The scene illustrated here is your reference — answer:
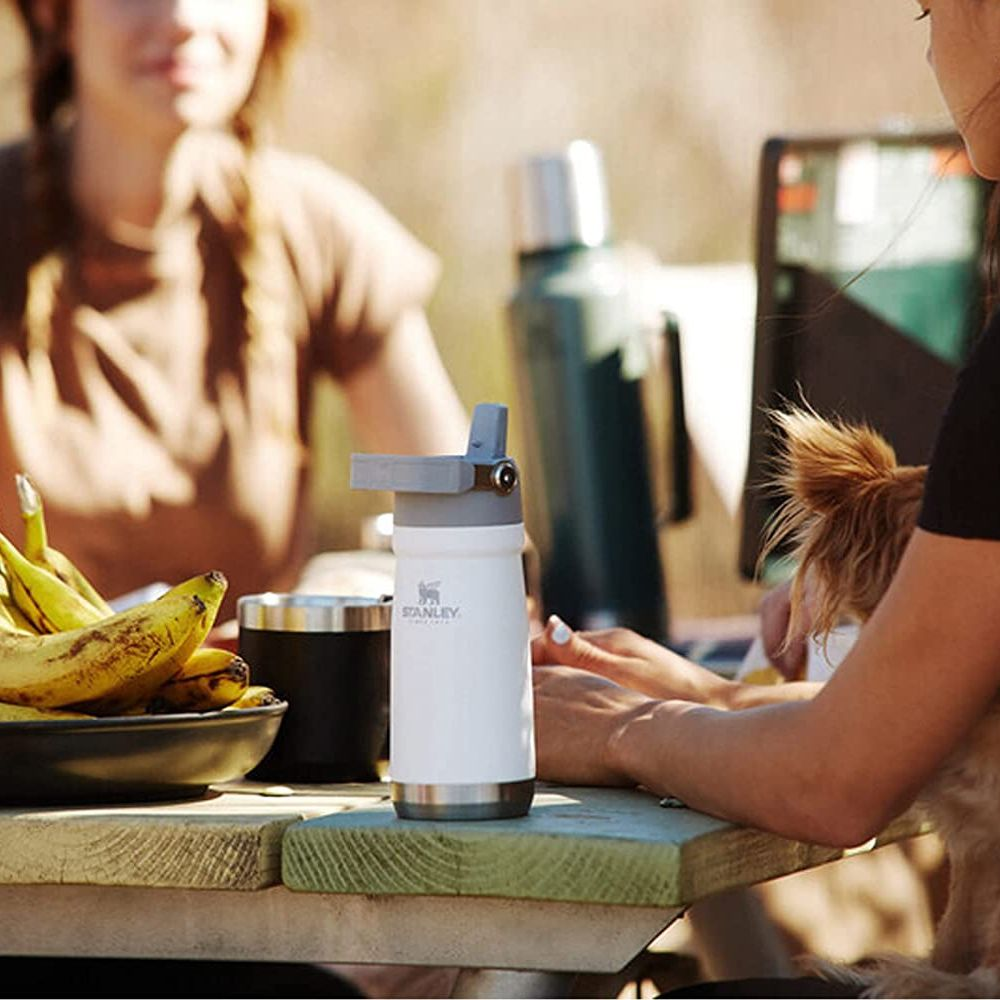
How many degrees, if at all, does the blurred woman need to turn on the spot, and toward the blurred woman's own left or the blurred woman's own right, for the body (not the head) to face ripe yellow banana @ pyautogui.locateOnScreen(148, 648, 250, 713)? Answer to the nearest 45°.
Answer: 0° — they already face it

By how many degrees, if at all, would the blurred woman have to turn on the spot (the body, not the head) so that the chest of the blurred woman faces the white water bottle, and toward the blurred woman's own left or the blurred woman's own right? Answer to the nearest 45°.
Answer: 0° — they already face it

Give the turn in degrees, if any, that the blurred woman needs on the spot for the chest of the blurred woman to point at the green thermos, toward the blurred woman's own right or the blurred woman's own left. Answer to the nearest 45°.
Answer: approximately 45° to the blurred woman's own left

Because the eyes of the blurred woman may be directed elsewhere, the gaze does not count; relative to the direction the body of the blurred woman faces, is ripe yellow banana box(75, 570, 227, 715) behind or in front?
in front

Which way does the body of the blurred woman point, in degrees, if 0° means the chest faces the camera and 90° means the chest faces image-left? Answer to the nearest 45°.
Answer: approximately 0°

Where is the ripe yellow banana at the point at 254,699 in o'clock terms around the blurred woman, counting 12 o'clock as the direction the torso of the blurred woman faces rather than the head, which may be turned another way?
The ripe yellow banana is roughly at 12 o'clock from the blurred woman.

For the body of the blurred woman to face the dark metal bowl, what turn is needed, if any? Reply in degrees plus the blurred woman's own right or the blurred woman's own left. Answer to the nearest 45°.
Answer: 0° — they already face it

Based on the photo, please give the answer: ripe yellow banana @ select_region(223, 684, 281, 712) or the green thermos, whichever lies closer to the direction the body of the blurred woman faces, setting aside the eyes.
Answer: the ripe yellow banana

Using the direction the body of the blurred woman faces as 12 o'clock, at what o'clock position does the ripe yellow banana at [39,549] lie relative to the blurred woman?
The ripe yellow banana is roughly at 12 o'clock from the blurred woman.

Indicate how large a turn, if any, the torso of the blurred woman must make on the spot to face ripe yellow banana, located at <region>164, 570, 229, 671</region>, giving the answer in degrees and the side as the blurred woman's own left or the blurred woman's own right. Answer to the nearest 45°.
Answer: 0° — they already face it

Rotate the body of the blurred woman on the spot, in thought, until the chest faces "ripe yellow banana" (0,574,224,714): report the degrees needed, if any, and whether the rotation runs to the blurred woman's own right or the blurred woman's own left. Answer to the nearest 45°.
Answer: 0° — they already face it

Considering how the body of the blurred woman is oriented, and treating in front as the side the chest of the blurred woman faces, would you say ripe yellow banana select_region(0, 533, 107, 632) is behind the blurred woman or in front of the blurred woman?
in front
